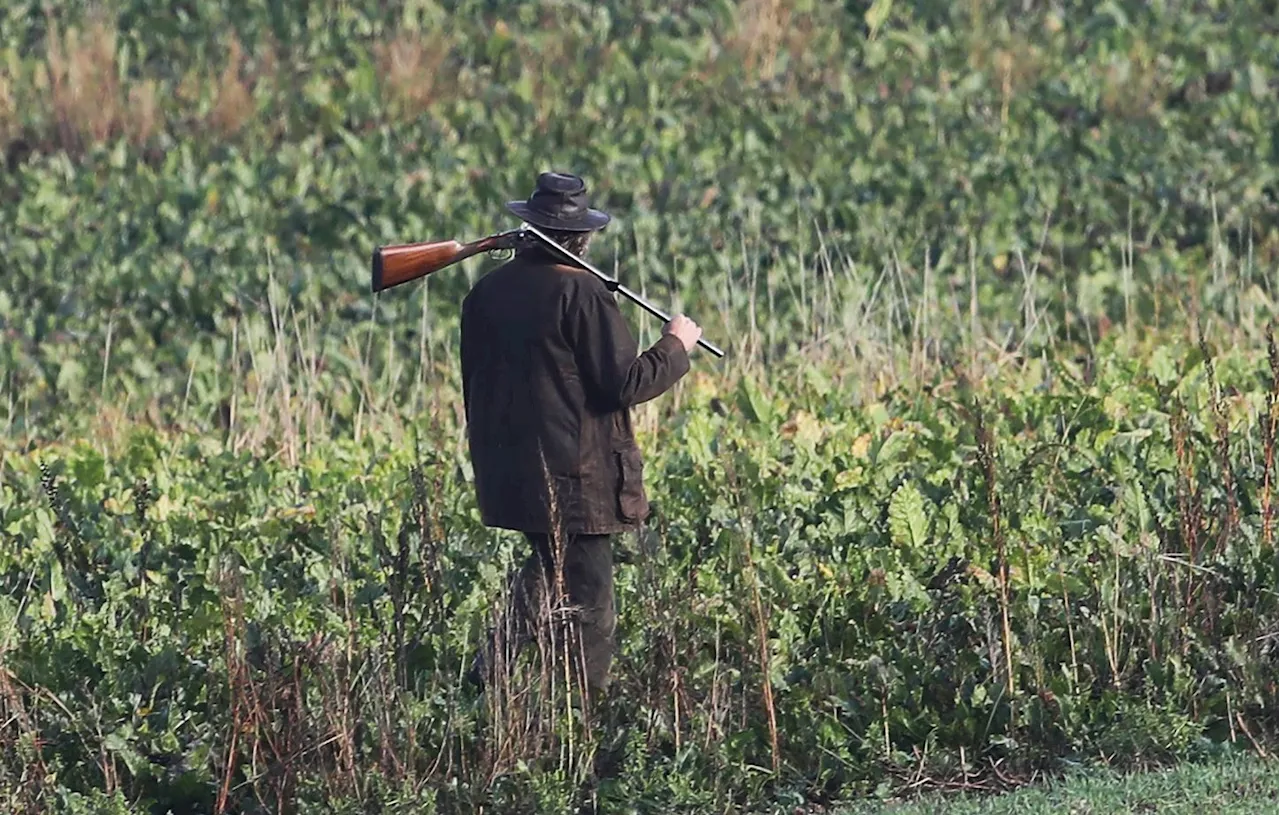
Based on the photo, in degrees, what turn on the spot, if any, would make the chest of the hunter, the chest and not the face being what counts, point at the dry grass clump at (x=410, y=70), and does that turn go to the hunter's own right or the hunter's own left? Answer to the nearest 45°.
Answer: approximately 45° to the hunter's own left

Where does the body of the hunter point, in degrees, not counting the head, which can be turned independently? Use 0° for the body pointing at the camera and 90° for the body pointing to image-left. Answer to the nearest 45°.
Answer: approximately 225°

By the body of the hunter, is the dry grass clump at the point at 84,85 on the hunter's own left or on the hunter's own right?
on the hunter's own left

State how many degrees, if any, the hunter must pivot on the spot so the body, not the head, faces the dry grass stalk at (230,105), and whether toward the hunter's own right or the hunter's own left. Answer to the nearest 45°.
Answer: approximately 45° to the hunter's own left

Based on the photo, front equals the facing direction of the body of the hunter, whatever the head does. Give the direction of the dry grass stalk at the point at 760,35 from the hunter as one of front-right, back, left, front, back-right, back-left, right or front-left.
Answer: front-left
